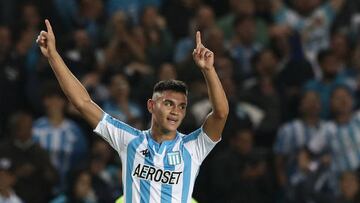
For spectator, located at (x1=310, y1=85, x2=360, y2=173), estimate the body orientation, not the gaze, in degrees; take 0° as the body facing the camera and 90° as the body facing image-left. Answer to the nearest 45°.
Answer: approximately 0°

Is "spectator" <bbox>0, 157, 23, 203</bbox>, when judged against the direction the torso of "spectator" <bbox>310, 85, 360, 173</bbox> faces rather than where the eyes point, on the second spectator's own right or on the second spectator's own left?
on the second spectator's own right

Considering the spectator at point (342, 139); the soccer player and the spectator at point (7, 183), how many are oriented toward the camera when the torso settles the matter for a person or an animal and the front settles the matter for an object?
3

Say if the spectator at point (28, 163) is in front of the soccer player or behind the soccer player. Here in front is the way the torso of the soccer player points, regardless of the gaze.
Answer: behind

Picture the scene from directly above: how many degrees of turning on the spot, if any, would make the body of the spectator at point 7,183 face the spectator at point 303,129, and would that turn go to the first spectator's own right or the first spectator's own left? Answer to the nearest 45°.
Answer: approximately 90° to the first spectator's own left

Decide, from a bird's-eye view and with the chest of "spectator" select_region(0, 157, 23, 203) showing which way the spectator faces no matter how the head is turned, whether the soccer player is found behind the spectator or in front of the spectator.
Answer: in front

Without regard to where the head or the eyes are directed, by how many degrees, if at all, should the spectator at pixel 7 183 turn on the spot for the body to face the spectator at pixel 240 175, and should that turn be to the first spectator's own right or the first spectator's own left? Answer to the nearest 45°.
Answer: approximately 90° to the first spectator's own left
